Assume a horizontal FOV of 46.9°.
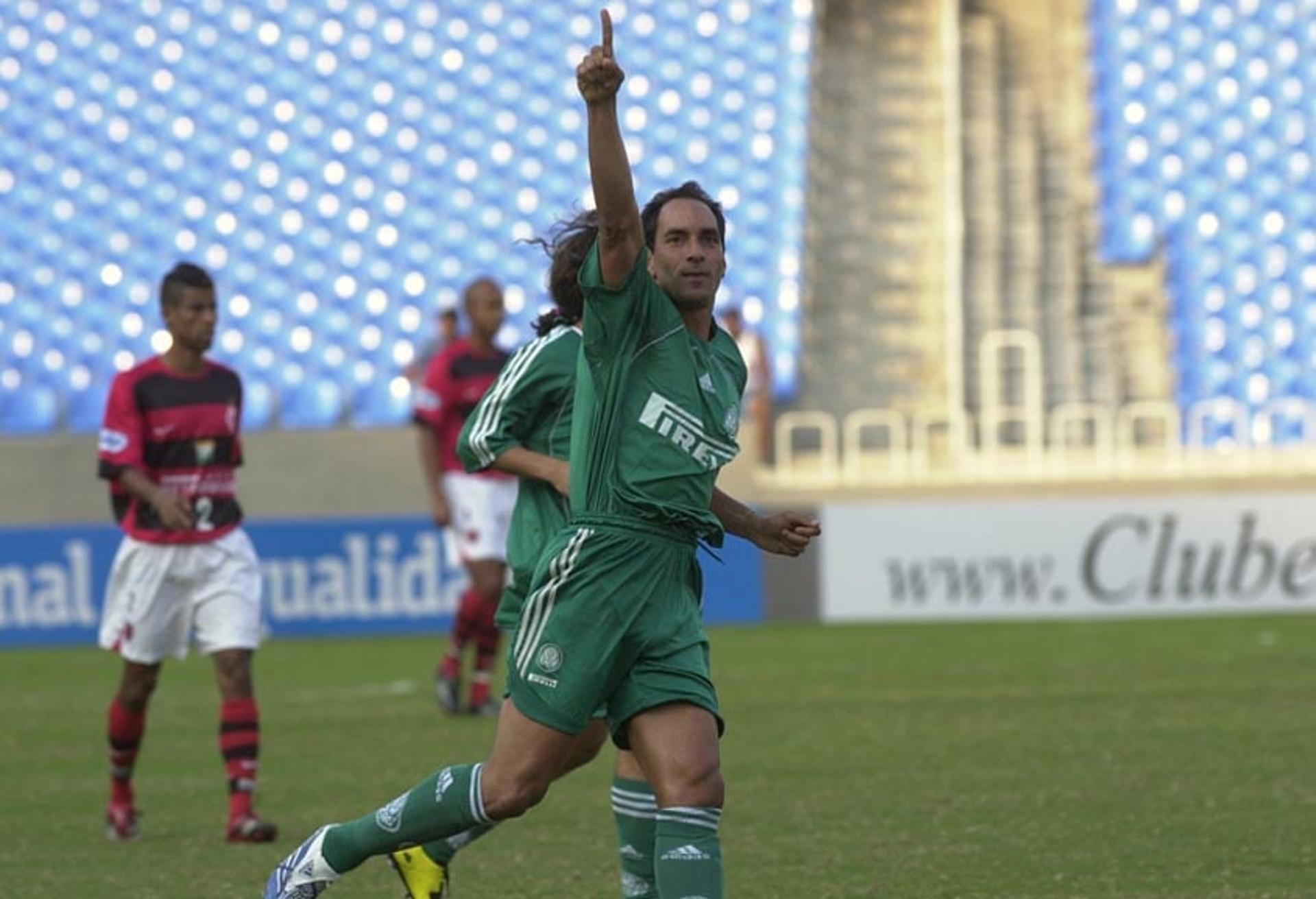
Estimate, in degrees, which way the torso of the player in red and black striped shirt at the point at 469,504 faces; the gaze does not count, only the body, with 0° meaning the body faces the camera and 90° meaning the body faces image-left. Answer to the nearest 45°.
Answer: approximately 315°

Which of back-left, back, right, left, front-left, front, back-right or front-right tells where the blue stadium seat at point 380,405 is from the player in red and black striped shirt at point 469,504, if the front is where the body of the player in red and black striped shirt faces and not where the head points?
back-left

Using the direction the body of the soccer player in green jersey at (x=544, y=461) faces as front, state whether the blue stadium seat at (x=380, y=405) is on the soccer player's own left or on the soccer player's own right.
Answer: on the soccer player's own left

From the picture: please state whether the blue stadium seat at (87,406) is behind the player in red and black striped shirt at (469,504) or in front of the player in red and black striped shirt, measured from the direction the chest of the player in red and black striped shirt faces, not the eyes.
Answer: behind

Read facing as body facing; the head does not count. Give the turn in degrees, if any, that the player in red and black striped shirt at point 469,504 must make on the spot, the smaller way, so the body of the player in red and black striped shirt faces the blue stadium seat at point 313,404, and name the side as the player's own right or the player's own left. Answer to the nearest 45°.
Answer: approximately 135° to the player's own left

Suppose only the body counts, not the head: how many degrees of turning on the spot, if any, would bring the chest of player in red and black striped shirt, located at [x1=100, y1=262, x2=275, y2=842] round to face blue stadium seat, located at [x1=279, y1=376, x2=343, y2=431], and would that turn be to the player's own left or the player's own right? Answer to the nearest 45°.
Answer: approximately 135° to the player's own left

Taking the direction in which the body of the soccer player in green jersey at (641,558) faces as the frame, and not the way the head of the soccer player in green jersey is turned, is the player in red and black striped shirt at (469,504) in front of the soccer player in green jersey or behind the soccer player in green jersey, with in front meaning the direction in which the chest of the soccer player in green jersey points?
behind
